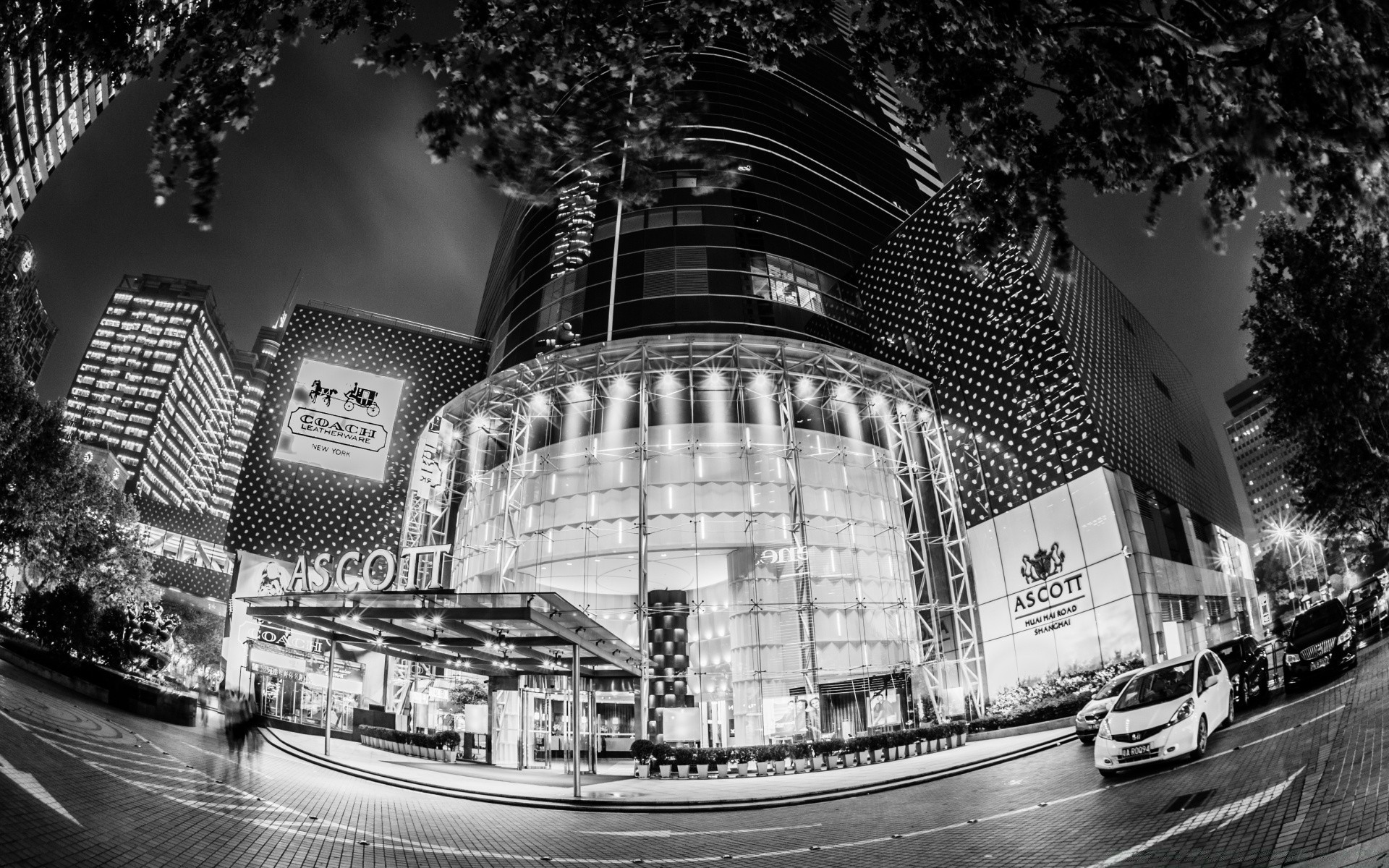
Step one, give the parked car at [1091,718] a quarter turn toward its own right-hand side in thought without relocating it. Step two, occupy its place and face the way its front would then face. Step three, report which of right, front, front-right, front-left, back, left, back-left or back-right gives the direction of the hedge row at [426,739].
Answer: front-left

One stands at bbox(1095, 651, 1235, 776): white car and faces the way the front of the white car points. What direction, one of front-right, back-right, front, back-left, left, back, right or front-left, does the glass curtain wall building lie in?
right

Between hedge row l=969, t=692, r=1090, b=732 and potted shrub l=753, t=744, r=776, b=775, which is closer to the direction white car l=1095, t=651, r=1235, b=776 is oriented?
the potted shrub

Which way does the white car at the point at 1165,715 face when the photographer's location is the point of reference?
facing the viewer and to the left of the viewer

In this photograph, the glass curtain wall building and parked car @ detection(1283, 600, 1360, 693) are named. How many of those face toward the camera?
2

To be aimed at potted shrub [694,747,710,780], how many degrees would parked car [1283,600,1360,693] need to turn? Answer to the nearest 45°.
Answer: approximately 90° to its right

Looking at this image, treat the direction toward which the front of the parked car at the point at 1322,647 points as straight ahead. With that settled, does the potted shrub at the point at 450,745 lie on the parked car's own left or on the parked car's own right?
on the parked car's own right

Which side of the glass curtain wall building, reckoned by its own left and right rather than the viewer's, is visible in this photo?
front

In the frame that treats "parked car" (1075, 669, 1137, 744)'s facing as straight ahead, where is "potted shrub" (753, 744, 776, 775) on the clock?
The potted shrub is roughly at 2 o'clock from the parked car.

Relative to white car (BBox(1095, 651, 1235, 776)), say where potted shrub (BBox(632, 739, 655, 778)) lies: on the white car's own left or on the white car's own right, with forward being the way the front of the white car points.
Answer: on the white car's own right

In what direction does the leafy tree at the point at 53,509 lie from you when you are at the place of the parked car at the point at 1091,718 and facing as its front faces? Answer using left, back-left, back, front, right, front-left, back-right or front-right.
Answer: front-right

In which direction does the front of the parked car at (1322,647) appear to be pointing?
toward the camera
